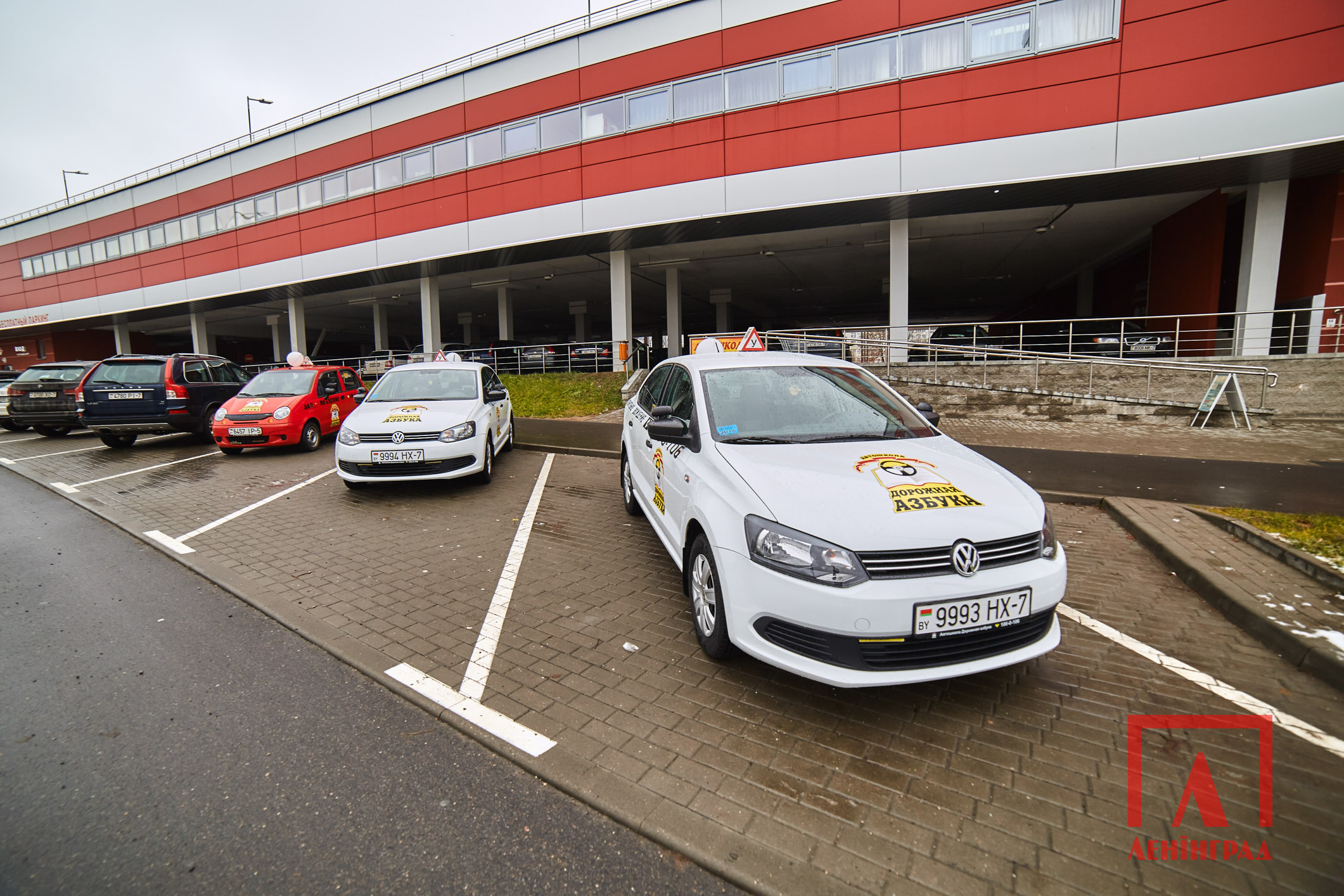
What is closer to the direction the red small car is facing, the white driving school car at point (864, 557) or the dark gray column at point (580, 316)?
the white driving school car

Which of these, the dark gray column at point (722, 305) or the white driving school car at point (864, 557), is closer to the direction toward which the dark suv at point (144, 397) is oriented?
the dark gray column

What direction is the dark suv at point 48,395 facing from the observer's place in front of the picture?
facing away from the viewer and to the right of the viewer

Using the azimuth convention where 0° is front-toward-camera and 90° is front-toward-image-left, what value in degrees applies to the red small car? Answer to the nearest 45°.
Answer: approximately 45°

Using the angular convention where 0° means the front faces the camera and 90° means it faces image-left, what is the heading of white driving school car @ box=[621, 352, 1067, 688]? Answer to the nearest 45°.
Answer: approximately 315°

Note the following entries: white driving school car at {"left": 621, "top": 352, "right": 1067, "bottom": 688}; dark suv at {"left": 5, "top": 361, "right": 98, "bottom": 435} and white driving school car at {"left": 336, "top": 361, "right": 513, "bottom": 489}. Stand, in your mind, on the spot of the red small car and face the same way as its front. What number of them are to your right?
1
